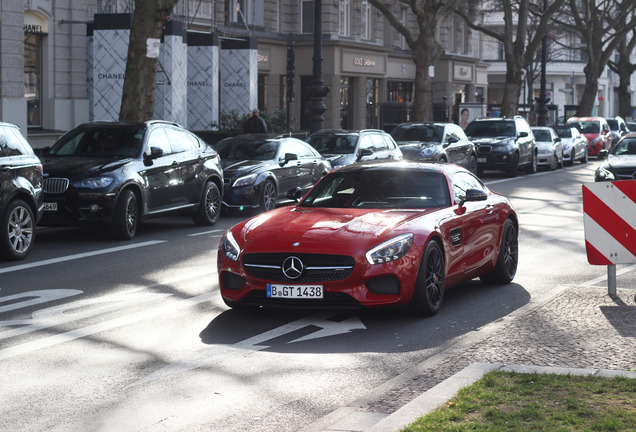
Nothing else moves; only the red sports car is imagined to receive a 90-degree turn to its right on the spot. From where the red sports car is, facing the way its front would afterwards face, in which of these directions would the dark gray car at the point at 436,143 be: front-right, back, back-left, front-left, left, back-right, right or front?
front-right

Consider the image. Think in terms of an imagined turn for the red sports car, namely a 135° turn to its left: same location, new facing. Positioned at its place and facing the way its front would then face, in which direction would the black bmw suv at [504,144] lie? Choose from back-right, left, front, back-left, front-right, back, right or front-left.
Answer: left

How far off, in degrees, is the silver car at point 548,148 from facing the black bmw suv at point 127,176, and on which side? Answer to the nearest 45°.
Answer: approximately 45° to its left

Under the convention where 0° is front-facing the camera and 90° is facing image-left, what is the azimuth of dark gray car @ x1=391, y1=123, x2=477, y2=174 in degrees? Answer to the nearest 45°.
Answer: approximately 45°

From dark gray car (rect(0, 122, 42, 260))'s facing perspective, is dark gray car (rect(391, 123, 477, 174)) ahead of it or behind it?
behind

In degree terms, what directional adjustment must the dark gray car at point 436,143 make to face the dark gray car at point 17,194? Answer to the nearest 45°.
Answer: approximately 45° to its left

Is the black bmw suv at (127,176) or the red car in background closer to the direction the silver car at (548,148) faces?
the black bmw suv

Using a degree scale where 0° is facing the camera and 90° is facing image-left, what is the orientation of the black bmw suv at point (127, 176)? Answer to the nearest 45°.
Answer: approximately 45°

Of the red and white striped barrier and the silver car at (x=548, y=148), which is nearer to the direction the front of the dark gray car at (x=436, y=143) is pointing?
the red and white striped barrier

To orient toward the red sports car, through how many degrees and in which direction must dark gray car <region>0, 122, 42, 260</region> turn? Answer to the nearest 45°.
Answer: approximately 90° to its left

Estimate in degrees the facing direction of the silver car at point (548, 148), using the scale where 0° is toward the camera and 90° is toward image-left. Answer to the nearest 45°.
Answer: approximately 45°

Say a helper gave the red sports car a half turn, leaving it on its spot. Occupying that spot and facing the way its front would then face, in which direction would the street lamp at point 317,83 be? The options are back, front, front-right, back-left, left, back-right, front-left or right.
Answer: front-left

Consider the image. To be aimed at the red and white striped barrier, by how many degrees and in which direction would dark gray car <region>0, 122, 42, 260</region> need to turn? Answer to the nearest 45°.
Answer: approximately 90° to its left

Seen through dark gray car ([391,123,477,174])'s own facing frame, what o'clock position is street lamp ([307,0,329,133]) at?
The street lamp is roughly at 2 o'clock from the dark gray car.
